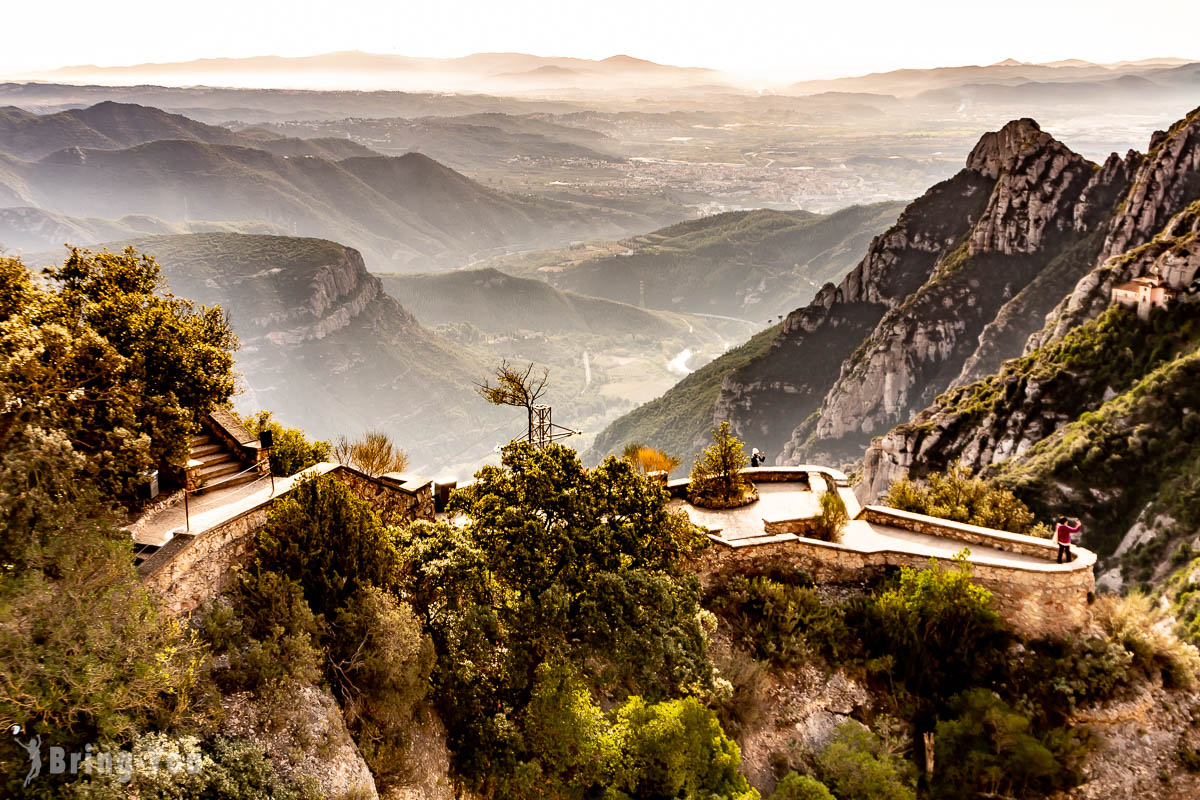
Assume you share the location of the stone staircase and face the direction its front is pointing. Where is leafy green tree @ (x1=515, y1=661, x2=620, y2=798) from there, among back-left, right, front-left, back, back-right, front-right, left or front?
front

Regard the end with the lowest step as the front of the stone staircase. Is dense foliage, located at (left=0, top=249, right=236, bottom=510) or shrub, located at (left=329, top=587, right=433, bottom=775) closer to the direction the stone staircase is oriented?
the shrub

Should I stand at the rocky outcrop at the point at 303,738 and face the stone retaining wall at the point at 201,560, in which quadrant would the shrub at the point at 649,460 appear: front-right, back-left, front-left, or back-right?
front-right

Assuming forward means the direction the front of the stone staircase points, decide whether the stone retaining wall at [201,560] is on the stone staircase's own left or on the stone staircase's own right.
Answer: on the stone staircase's own right

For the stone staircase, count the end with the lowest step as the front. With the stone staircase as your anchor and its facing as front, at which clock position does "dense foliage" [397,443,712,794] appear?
The dense foliage is roughly at 12 o'clock from the stone staircase.

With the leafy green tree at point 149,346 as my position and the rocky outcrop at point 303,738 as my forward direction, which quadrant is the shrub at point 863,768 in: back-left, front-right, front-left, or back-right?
front-left

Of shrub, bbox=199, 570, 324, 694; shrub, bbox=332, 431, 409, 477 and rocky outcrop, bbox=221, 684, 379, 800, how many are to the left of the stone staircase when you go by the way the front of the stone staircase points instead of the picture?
1

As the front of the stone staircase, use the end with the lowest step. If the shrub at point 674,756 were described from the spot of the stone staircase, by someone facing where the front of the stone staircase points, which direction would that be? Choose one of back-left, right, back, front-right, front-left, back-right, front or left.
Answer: front

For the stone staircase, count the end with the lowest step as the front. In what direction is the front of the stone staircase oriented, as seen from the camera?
facing the viewer and to the right of the viewer
